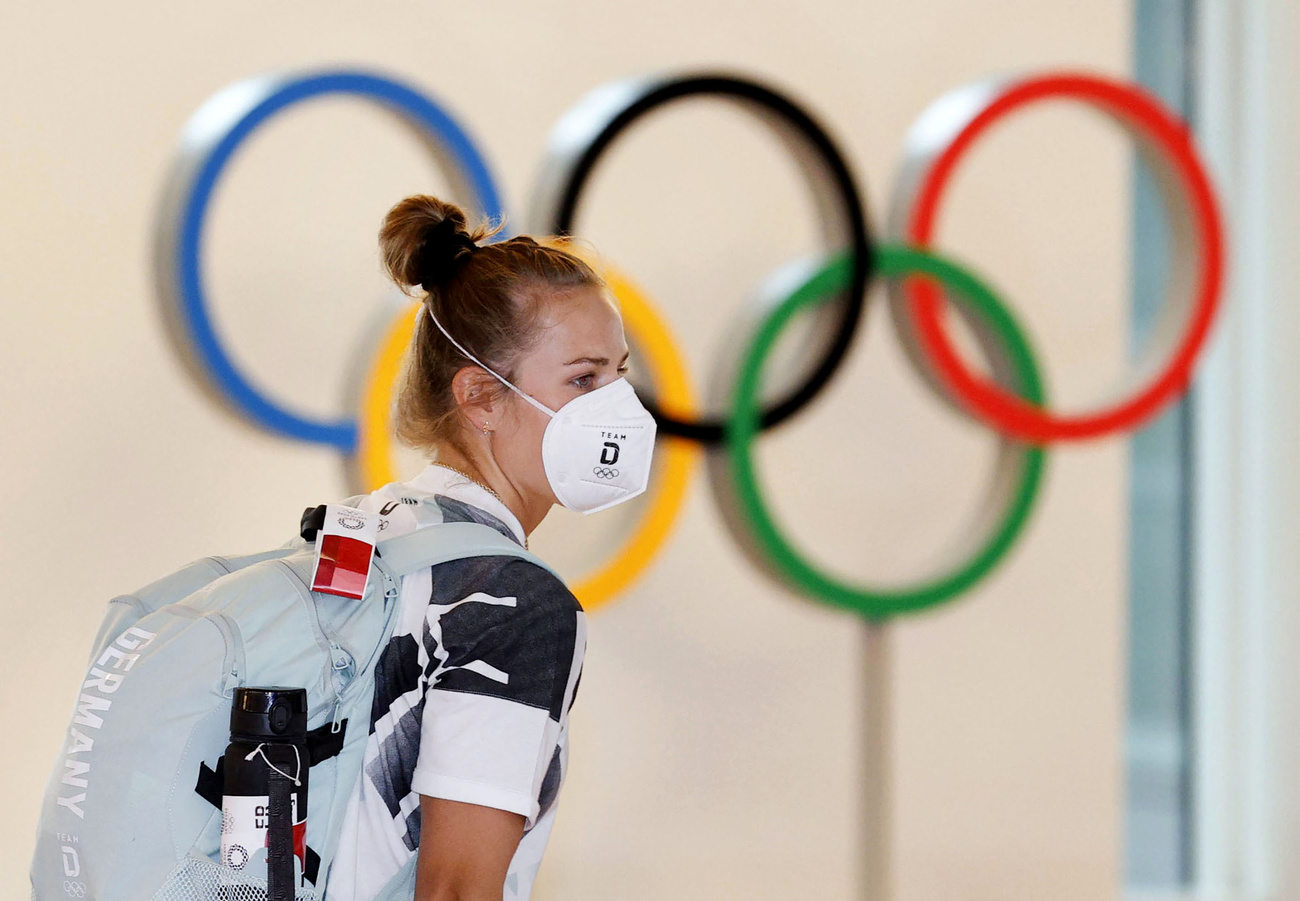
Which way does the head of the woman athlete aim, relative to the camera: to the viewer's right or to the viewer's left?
to the viewer's right

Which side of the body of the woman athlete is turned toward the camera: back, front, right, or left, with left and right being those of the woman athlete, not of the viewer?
right

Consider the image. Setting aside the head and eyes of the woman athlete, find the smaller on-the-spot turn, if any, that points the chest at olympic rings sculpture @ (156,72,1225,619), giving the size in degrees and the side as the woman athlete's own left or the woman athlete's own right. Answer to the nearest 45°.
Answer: approximately 45° to the woman athlete's own left
